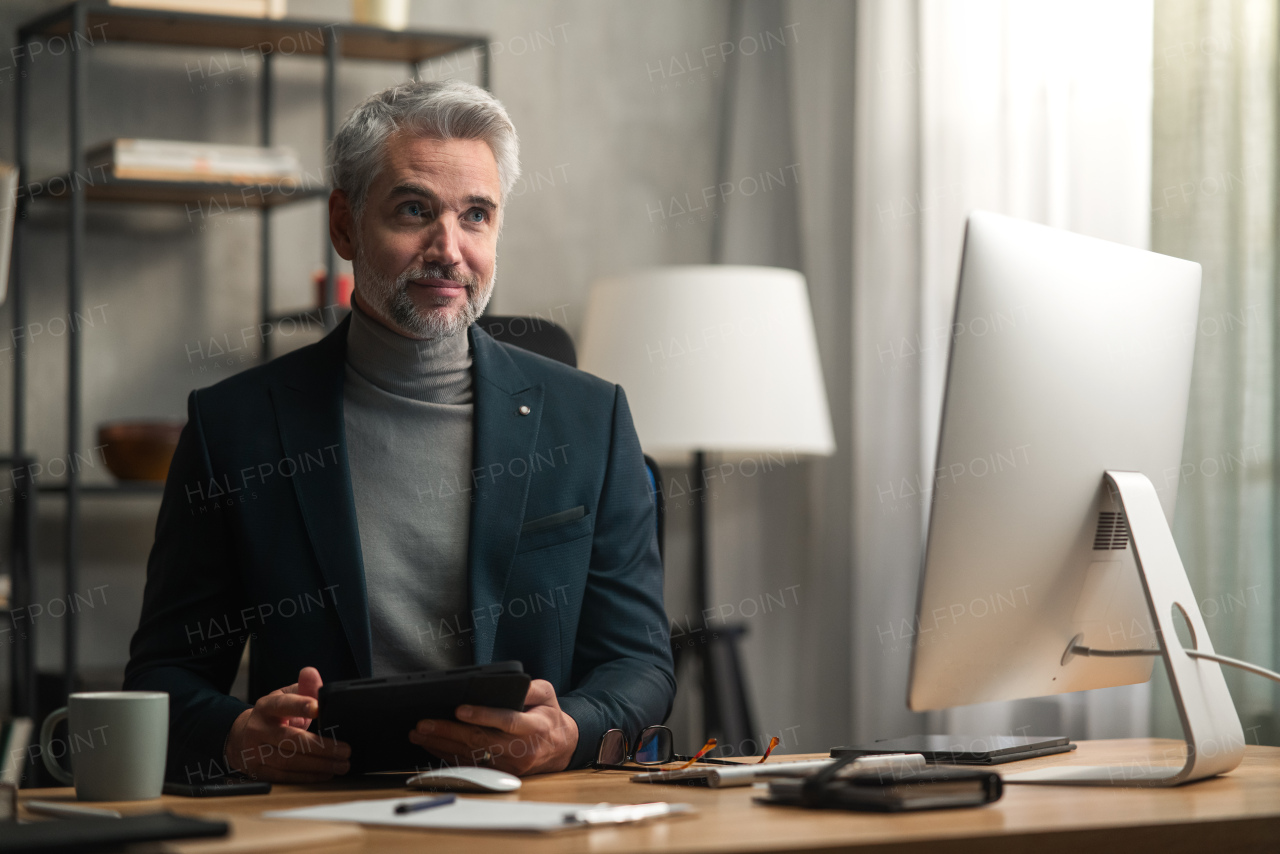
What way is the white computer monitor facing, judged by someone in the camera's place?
facing away from the viewer and to the left of the viewer

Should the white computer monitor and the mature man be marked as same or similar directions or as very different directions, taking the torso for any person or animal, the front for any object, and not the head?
very different directions

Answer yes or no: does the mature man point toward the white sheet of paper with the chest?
yes

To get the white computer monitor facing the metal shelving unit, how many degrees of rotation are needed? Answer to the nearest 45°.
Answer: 0° — it already faces it

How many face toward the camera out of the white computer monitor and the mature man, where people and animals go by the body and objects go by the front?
1

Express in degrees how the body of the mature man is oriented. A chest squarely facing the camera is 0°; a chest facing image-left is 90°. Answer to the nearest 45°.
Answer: approximately 0°
